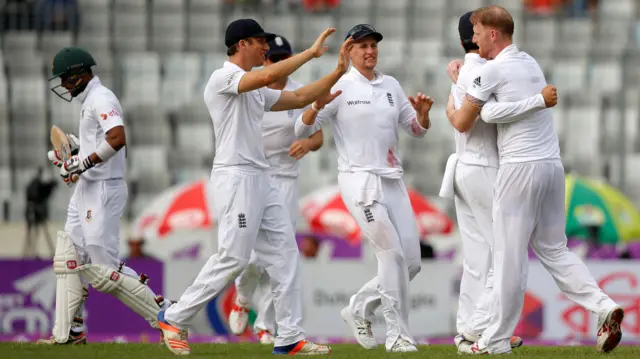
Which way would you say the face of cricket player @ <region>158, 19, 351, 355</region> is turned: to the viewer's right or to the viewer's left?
to the viewer's right

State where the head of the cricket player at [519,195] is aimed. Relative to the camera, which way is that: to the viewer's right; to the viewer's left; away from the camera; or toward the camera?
to the viewer's left

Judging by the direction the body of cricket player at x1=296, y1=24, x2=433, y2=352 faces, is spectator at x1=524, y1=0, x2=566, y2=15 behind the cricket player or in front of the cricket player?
behind

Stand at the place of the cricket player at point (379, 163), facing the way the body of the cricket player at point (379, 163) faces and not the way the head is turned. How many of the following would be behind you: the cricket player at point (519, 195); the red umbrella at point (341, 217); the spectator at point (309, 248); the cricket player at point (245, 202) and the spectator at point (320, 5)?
3

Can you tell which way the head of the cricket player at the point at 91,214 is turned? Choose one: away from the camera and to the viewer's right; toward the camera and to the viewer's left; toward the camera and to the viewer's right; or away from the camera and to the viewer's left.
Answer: toward the camera and to the viewer's left

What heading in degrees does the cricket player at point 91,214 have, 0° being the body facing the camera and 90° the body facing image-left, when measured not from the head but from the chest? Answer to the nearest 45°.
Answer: approximately 90°

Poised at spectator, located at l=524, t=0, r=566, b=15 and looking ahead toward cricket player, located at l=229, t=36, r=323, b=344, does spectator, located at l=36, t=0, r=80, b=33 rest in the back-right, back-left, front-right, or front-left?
front-right

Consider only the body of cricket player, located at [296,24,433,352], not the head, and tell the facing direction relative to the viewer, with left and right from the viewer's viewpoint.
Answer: facing the viewer

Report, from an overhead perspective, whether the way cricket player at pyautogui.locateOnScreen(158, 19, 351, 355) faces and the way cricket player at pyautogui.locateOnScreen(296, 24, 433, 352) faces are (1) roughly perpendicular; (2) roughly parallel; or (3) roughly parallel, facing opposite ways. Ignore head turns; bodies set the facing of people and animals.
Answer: roughly perpendicular

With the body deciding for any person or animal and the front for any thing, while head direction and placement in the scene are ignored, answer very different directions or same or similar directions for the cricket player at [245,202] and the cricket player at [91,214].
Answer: very different directions

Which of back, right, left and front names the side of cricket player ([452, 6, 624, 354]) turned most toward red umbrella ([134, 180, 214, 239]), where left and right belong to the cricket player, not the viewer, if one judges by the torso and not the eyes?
front

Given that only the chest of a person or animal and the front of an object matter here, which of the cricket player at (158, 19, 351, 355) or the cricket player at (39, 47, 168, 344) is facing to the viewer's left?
the cricket player at (39, 47, 168, 344)

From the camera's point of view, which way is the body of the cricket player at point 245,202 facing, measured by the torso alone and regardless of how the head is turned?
to the viewer's right

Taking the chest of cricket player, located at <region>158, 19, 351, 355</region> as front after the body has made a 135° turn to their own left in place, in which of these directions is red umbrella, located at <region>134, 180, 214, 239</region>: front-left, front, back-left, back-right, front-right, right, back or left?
front-right

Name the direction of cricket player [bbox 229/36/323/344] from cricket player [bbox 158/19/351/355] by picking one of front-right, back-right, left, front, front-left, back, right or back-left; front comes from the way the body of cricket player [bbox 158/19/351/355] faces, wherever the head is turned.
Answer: left

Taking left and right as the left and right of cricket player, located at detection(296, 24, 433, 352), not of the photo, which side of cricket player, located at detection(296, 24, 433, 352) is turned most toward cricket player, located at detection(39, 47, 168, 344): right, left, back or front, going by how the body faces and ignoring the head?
right
